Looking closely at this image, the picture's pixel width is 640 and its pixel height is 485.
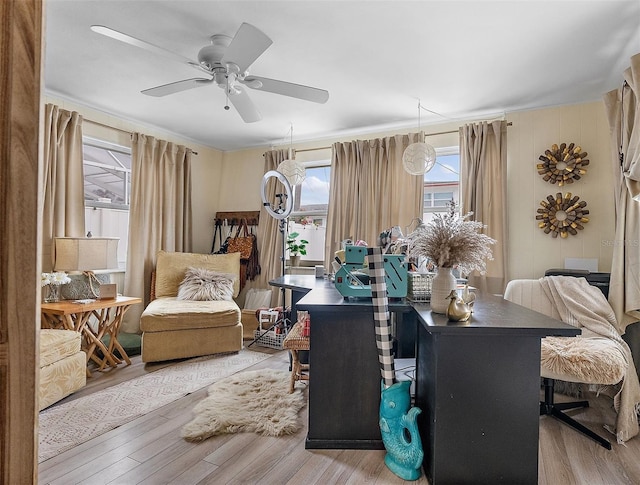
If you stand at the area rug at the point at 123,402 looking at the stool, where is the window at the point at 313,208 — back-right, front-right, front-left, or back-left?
front-left

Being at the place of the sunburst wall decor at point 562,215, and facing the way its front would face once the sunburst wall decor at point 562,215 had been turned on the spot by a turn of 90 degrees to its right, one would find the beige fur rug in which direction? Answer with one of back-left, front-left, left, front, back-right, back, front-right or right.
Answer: front-left

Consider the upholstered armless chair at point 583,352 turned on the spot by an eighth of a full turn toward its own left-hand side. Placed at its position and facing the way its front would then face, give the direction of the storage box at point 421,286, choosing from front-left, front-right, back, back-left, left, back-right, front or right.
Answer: front-right

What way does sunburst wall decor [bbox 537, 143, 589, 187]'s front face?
toward the camera

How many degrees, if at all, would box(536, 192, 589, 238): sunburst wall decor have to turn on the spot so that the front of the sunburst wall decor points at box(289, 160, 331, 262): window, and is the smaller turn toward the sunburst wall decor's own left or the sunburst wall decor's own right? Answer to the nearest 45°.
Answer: approximately 90° to the sunburst wall decor's own right

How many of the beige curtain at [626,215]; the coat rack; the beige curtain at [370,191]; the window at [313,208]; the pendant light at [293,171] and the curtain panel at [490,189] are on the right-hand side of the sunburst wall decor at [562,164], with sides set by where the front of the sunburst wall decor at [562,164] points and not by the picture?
5

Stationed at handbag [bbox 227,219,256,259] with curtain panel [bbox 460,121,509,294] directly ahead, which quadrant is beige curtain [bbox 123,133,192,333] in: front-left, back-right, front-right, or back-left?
back-right

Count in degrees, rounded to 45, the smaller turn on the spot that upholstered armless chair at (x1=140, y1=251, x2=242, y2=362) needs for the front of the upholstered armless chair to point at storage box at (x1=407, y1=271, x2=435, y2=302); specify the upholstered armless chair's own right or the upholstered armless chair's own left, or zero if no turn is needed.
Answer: approximately 45° to the upholstered armless chair's own left

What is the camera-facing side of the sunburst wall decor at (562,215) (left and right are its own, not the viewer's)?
front

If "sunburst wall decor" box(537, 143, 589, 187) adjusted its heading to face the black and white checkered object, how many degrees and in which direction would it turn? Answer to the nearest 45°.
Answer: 0° — it already faces it

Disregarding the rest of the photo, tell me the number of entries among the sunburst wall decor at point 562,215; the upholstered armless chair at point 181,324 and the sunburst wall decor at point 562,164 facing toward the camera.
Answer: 3

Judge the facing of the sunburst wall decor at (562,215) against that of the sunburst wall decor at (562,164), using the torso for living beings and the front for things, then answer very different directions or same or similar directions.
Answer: same or similar directions

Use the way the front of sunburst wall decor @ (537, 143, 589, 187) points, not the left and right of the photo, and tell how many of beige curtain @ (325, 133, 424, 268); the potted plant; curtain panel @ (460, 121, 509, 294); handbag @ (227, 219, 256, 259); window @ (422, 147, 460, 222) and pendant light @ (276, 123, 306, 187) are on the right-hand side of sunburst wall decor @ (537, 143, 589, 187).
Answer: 6

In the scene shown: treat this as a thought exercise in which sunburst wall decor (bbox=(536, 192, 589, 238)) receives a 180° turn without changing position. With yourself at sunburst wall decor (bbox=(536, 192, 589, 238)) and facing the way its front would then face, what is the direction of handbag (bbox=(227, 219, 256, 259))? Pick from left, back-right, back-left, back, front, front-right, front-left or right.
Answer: left

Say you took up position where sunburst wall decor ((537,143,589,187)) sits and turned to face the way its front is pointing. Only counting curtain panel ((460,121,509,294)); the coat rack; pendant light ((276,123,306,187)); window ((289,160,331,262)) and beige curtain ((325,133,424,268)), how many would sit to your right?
5

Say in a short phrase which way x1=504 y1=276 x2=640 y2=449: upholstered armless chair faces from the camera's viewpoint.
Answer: facing the viewer and to the left of the viewer

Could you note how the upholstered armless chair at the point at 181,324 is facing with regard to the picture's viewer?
facing the viewer

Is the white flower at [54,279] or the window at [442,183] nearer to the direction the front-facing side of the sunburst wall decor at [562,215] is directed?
the white flower

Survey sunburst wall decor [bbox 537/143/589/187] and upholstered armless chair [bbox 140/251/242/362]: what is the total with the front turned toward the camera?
2

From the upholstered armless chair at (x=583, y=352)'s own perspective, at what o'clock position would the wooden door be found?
The wooden door is roughly at 11 o'clock from the upholstered armless chair.
